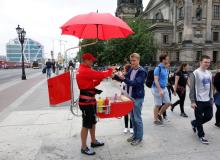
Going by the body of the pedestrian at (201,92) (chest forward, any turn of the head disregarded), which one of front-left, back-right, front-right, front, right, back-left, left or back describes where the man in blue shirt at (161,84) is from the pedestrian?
back

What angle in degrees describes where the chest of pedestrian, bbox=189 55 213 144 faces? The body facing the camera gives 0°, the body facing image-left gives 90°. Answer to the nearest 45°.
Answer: approximately 315°

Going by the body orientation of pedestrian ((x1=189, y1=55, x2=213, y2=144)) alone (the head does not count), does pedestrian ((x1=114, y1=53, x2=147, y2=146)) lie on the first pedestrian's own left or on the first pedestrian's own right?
on the first pedestrian's own right

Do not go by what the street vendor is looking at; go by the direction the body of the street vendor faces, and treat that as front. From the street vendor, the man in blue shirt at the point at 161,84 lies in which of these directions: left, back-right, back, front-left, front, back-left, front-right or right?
front-left

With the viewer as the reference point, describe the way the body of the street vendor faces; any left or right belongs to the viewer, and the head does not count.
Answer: facing to the right of the viewer

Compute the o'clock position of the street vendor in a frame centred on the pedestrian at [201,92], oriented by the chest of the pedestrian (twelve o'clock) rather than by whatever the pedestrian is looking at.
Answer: The street vendor is roughly at 3 o'clock from the pedestrian.

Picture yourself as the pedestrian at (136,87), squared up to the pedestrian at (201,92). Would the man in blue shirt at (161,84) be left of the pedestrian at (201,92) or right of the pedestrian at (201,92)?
left

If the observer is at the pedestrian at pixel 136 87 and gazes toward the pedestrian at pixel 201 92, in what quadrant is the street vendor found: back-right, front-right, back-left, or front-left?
back-right

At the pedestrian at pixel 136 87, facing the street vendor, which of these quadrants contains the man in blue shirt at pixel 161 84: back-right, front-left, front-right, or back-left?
back-right

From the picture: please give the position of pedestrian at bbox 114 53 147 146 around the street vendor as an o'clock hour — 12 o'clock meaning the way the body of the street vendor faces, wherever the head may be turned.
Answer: The pedestrian is roughly at 11 o'clock from the street vendor.

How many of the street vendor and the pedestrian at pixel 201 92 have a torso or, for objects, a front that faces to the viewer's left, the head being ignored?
0

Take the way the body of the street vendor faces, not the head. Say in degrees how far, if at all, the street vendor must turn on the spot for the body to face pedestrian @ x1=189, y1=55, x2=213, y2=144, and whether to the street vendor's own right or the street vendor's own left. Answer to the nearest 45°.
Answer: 0° — they already face them
